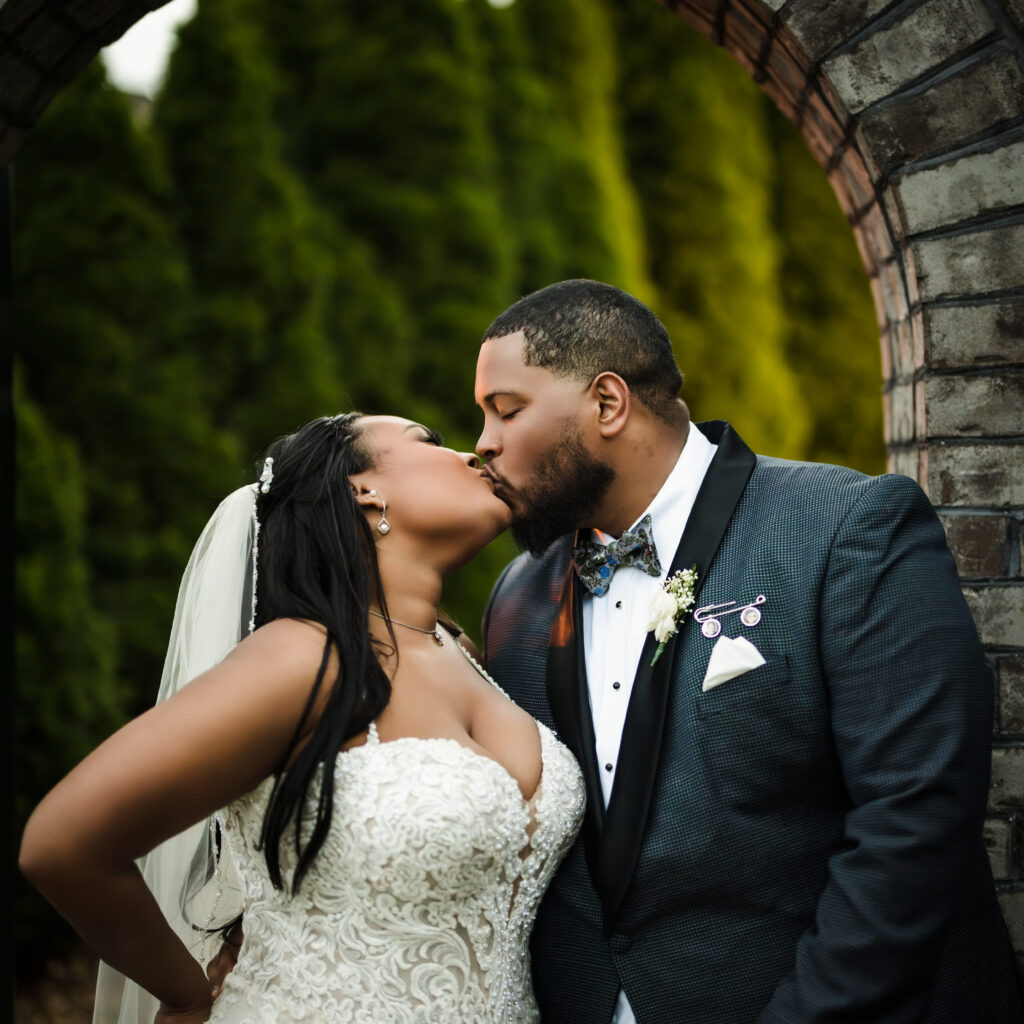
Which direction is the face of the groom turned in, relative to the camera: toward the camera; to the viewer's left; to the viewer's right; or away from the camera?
to the viewer's left

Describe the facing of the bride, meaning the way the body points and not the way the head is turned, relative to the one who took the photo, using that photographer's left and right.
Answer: facing the viewer and to the right of the viewer

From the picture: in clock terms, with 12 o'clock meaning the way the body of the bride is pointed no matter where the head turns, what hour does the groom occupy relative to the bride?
The groom is roughly at 11 o'clock from the bride.

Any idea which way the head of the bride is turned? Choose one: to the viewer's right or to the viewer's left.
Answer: to the viewer's right

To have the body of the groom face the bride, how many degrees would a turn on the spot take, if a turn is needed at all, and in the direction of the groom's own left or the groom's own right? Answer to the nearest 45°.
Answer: approximately 45° to the groom's own right

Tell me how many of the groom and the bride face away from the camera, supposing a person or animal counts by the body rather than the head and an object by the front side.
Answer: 0
